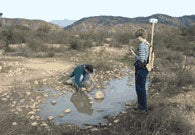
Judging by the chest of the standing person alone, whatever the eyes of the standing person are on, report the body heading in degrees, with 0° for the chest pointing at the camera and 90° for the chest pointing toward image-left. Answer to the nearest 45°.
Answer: approximately 90°

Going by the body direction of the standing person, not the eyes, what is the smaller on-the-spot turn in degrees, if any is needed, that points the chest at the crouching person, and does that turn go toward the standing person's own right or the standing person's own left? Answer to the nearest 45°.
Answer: approximately 45° to the standing person's own right

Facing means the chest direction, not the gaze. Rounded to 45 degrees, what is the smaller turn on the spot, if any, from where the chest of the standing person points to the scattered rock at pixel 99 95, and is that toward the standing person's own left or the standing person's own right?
approximately 45° to the standing person's own right
